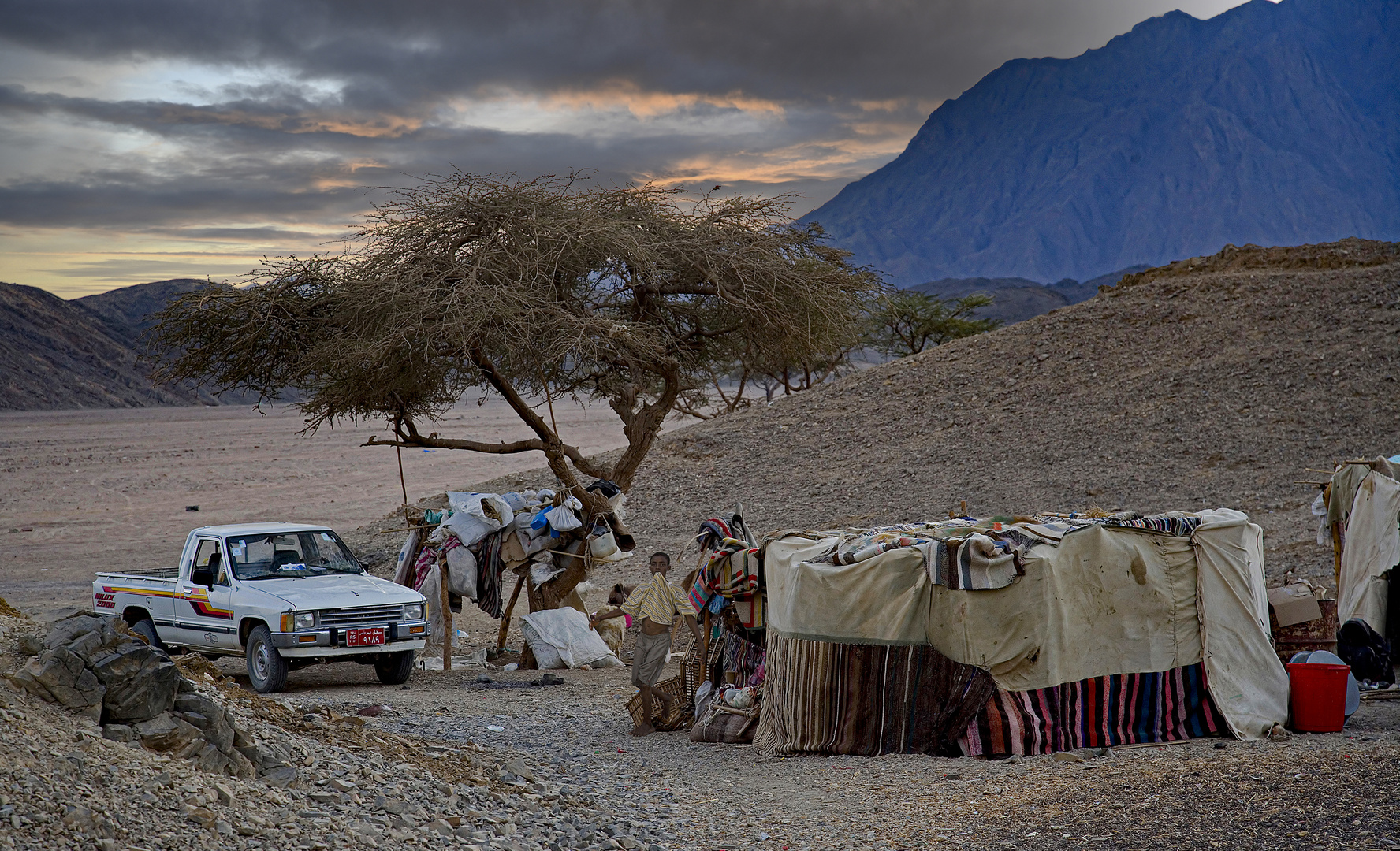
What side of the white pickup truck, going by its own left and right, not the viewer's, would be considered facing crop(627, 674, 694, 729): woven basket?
front

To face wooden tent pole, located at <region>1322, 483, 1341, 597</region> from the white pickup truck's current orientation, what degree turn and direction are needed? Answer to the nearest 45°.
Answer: approximately 45° to its left

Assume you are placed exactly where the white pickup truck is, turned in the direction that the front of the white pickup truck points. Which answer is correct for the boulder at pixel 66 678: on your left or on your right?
on your right

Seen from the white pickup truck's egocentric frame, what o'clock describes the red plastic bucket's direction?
The red plastic bucket is roughly at 12 o'clock from the white pickup truck.

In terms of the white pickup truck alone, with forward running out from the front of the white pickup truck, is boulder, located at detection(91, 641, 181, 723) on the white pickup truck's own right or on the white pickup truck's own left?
on the white pickup truck's own right

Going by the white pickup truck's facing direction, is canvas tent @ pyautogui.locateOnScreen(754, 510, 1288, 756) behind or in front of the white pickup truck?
in front

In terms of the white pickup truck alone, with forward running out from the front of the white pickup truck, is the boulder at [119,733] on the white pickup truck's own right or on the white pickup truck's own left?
on the white pickup truck's own right

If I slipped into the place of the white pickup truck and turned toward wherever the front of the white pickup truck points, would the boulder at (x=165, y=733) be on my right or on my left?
on my right

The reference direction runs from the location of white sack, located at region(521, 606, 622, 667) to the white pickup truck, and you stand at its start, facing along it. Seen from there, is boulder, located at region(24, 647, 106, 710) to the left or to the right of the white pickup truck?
left

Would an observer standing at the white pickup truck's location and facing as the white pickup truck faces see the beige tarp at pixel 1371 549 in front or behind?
in front
